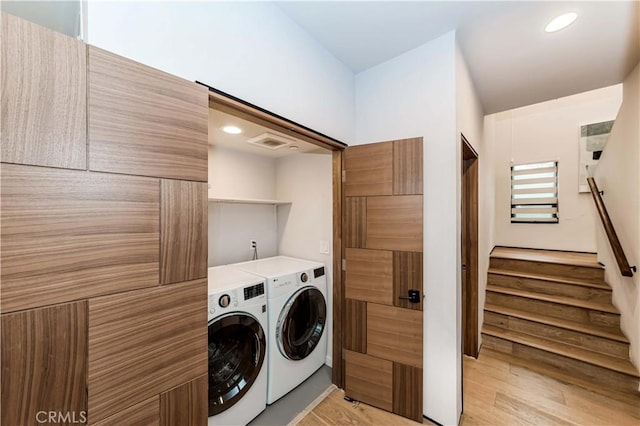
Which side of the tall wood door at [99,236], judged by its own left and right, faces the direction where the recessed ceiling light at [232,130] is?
left

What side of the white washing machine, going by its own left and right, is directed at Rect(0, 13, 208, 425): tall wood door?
right

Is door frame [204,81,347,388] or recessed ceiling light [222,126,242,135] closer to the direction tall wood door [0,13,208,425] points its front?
the door frame

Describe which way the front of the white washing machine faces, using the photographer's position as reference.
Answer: facing the viewer and to the right of the viewer

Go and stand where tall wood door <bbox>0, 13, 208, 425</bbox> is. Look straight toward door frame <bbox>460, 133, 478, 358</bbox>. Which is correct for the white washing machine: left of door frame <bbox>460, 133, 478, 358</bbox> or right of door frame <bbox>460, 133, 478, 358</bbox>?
left

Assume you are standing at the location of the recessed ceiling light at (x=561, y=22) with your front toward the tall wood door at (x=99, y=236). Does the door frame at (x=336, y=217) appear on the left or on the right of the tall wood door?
right

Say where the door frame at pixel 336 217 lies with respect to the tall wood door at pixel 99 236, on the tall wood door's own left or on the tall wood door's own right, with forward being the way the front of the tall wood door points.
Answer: on the tall wood door's own left
